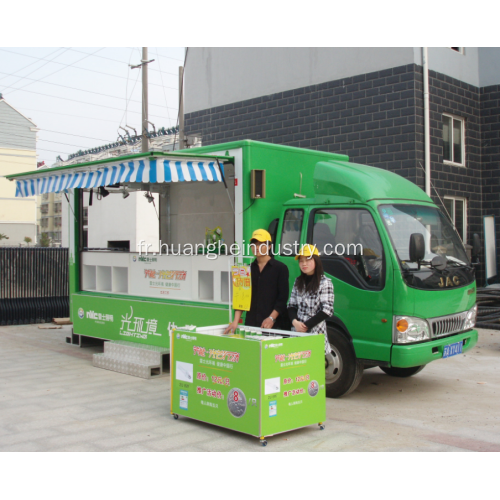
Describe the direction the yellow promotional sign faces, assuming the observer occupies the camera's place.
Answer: facing the viewer

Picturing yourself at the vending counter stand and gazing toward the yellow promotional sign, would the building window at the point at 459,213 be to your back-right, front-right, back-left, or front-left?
front-right

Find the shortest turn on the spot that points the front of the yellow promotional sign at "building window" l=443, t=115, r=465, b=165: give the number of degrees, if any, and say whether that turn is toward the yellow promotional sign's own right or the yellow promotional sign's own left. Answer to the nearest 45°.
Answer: approximately 135° to the yellow promotional sign's own left

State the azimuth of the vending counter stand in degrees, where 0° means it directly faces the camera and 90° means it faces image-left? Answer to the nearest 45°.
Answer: approximately 45°

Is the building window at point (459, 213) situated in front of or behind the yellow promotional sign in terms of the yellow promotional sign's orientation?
behind

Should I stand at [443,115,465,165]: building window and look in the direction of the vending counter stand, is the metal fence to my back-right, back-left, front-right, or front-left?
front-right

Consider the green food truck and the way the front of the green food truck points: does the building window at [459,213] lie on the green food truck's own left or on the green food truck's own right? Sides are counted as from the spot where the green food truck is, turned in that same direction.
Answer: on the green food truck's own left

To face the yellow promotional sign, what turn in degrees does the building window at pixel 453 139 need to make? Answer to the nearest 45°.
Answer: approximately 45° to its right

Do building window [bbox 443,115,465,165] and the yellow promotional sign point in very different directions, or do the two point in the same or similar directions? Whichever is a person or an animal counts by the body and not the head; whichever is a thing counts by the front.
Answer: same or similar directions

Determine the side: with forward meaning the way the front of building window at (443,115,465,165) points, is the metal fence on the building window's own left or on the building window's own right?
on the building window's own right

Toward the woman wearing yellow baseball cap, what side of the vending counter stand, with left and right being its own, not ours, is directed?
back

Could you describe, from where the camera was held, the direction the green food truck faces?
facing the viewer and to the right of the viewer

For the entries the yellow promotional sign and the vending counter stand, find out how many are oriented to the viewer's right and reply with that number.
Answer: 0

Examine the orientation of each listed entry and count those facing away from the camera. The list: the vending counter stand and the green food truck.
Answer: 0
